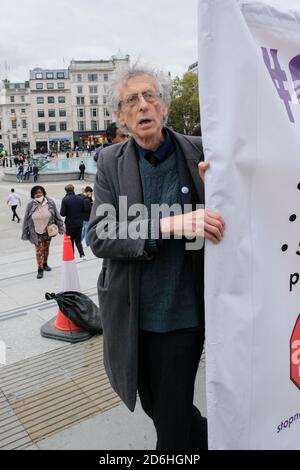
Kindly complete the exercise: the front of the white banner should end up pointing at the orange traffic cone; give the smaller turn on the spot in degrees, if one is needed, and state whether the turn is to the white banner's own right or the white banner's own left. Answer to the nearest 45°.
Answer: approximately 135° to the white banner's own right

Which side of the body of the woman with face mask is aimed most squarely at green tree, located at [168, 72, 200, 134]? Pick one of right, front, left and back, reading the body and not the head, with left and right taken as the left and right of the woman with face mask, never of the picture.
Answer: back

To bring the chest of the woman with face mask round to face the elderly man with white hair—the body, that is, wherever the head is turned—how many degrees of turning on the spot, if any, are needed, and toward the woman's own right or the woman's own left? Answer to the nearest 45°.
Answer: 0° — they already face them

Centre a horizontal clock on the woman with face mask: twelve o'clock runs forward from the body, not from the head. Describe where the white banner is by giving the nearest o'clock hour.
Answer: The white banner is roughly at 12 o'clock from the woman with face mask.

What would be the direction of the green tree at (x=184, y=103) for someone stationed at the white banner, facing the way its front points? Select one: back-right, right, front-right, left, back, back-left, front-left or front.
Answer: back

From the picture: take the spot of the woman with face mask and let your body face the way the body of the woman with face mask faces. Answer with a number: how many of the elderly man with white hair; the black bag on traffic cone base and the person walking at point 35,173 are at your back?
1

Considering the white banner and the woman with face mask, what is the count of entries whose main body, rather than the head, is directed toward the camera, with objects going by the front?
2
